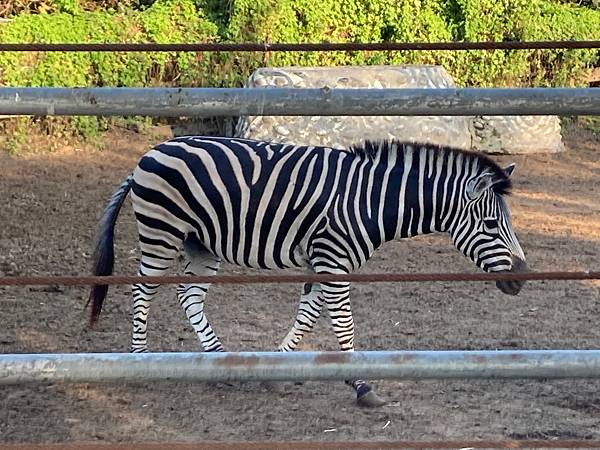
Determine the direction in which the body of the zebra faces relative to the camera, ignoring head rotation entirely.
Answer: to the viewer's right

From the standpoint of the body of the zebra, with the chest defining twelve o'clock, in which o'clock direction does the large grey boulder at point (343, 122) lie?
The large grey boulder is roughly at 9 o'clock from the zebra.

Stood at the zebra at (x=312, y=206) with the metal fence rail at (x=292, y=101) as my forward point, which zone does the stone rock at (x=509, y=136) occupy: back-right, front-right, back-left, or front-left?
back-left

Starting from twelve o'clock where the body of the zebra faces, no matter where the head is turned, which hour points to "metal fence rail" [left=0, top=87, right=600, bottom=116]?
The metal fence rail is roughly at 3 o'clock from the zebra.

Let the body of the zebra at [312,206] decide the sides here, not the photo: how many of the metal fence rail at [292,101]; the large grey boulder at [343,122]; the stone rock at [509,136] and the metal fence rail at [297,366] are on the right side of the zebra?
2

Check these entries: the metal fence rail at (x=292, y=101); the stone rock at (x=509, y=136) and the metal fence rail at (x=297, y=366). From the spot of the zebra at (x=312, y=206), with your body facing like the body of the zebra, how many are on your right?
2

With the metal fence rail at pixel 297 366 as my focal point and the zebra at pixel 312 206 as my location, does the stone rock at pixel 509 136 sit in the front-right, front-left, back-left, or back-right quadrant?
back-left

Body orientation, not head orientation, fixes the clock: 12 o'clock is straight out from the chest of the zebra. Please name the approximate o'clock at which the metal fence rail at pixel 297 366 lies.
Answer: The metal fence rail is roughly at 3 o'clock from the zebra.
